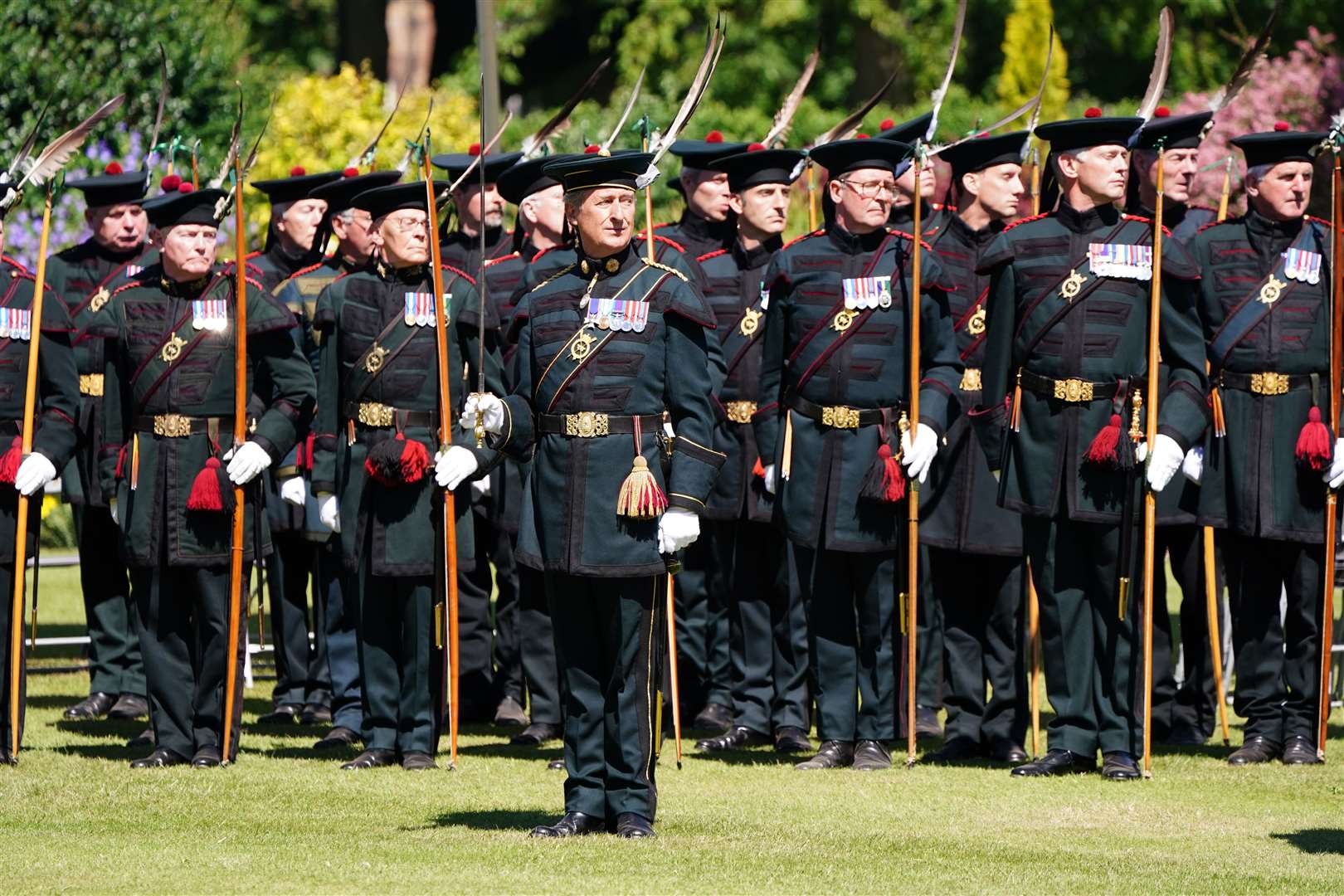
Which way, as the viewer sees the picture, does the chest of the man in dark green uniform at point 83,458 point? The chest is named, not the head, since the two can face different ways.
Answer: toward the camera

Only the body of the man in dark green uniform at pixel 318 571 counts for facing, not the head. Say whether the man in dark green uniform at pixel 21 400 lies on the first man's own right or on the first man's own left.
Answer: on the first man's own right

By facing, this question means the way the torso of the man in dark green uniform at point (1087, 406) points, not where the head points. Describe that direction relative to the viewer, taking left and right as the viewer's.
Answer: facing the viewer

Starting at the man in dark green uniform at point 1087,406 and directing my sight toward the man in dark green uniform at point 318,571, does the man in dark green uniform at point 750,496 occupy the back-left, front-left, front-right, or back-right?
front-right

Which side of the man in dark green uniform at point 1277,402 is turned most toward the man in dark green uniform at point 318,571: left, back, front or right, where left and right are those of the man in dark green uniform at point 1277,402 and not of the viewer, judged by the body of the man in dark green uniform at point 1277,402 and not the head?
right

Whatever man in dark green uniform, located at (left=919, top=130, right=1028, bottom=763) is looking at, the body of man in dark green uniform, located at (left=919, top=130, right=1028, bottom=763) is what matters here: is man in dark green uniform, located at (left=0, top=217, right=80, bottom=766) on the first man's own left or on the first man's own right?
on the first man's own right

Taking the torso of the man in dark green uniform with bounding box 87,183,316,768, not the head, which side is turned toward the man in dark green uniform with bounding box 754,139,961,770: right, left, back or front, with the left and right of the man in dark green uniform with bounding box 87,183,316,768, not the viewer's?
left

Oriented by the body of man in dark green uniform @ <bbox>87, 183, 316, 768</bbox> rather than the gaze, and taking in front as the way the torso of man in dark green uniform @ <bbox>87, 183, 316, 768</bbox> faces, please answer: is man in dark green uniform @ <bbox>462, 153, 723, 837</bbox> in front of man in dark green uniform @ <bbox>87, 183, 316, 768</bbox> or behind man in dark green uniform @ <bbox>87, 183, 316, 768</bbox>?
in front

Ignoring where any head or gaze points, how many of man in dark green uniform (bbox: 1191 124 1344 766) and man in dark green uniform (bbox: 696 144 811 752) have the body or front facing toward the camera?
2

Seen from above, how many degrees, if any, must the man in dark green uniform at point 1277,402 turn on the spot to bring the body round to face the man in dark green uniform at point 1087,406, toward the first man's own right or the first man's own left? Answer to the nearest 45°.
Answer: approximately 45° to the first man's own right

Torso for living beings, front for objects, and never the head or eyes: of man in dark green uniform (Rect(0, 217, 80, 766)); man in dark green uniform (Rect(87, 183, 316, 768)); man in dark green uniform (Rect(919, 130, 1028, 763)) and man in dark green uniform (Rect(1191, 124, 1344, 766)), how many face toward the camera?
4

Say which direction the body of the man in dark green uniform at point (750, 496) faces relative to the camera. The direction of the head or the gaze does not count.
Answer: toward the camera

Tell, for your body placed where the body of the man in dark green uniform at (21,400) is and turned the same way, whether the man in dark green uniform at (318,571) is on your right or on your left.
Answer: on your left

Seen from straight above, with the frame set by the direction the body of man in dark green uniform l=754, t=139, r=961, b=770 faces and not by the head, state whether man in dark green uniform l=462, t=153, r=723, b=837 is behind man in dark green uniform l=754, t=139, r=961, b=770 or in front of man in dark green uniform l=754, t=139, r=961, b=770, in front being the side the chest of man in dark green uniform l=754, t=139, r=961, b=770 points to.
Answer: in front

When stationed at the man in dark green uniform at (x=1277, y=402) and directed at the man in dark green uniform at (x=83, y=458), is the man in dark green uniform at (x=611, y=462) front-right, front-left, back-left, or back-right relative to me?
front-left
